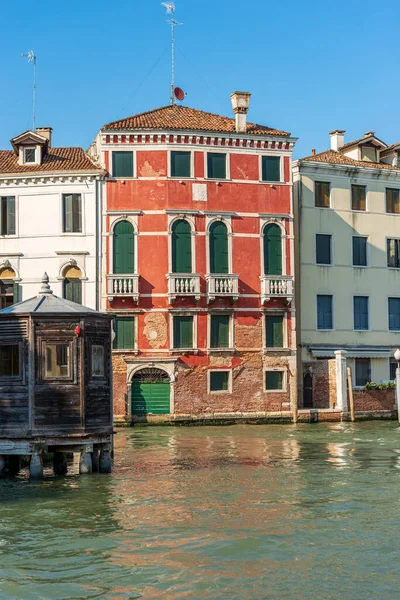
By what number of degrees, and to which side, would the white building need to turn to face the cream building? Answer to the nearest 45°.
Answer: approximately 90° to its left

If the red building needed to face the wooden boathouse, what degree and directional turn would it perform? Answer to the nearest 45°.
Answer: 0° — it already faces it

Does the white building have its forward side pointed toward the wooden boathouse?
yes

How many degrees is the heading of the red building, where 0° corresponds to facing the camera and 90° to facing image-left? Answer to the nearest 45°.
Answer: approximately 0°
